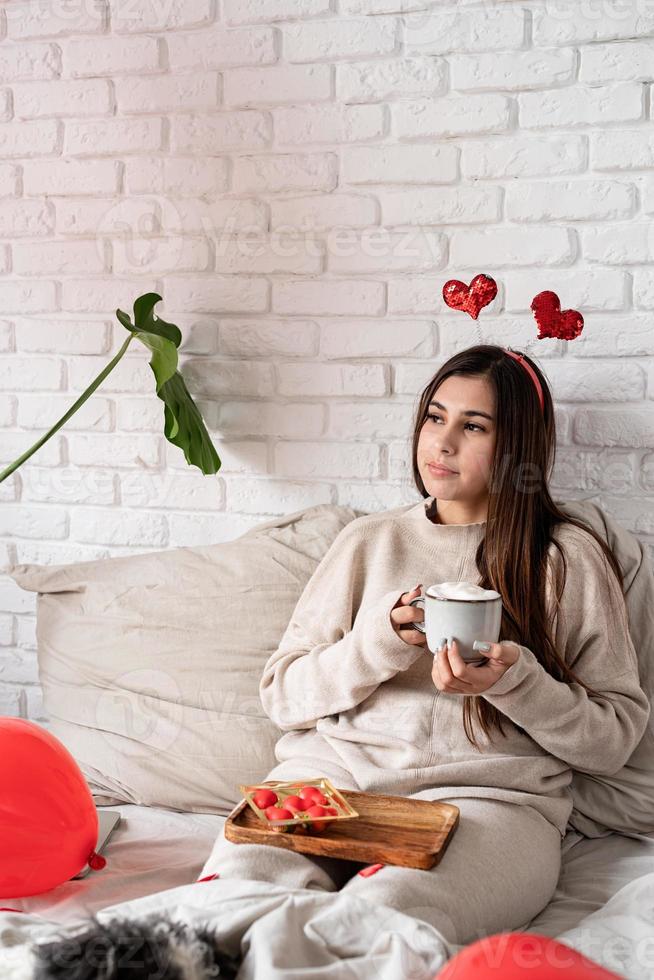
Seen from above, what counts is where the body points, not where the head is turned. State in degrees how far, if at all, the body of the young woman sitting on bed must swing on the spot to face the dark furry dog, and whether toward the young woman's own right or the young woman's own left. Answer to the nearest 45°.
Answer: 0° — they already face it

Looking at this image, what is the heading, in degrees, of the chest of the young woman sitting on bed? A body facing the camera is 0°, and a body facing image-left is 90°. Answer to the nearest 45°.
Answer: approximately 45°

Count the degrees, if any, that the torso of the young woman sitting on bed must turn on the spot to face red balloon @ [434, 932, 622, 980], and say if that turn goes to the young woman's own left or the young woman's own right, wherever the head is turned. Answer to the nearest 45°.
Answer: approximately 45° to the young woman's own left

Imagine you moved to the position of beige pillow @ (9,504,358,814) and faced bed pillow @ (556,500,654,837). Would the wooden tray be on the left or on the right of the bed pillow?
right
